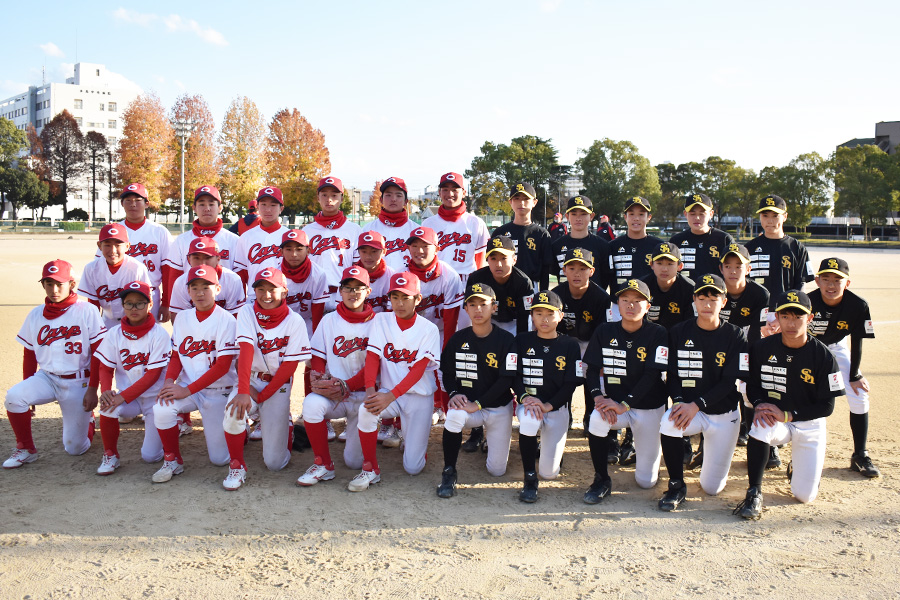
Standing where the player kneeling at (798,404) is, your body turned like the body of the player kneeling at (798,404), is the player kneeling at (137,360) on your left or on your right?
on your right

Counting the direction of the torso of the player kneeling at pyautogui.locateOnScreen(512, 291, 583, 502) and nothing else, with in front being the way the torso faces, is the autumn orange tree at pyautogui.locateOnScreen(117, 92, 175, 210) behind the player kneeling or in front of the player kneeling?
behind

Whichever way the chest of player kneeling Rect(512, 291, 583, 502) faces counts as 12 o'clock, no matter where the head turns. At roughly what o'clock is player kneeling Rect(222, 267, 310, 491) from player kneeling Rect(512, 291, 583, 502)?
player kneeling Rect(222, 267, 310, 491) is roughly at 3 o'clock from player kneeling Rect(512, 291, 583, 502).

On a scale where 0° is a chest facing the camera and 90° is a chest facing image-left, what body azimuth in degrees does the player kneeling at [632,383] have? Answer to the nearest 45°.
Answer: approximately 0°

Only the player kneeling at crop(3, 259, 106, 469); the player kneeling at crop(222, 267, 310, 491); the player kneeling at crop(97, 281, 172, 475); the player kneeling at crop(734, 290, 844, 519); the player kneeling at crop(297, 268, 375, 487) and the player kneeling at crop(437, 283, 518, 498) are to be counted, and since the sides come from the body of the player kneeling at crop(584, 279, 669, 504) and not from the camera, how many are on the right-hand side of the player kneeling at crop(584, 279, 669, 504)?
5

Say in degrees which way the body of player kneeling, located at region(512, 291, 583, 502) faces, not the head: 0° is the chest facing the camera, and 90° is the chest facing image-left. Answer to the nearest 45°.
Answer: approximately 0°

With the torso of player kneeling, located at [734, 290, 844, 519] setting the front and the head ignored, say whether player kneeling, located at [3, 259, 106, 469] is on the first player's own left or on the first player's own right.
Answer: on the first player's own right

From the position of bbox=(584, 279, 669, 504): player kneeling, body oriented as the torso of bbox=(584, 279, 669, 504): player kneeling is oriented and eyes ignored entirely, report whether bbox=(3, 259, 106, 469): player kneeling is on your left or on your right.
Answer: on your right
